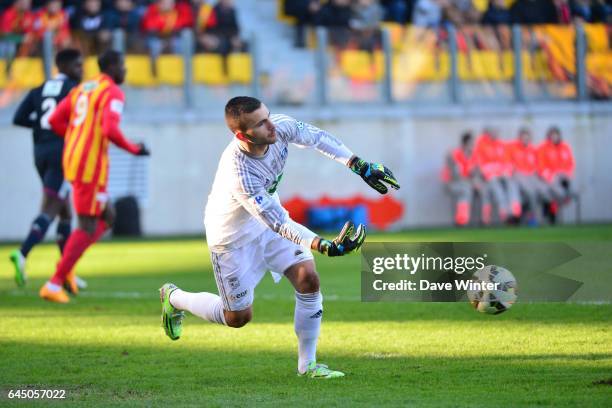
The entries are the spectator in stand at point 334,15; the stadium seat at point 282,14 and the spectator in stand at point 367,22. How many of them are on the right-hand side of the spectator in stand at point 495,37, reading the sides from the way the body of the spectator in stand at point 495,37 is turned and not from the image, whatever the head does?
3

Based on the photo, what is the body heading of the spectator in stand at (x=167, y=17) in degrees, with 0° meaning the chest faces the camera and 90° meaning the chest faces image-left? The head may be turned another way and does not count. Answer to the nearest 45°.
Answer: approximately 0°

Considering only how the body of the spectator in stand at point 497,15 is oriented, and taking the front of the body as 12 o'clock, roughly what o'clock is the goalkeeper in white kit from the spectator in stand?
The goalkeeper in white kit is roughly at 12 o'clock from the spectator in stand.

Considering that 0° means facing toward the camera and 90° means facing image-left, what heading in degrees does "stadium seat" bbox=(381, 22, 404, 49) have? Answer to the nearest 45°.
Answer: approximately 0°

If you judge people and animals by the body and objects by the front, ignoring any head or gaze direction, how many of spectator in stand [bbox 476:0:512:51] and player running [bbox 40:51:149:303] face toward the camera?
1

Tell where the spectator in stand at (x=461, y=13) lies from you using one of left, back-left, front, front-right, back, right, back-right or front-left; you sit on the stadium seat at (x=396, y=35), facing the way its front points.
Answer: back-left

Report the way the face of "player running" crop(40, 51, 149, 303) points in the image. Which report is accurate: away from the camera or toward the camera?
away from the camera
